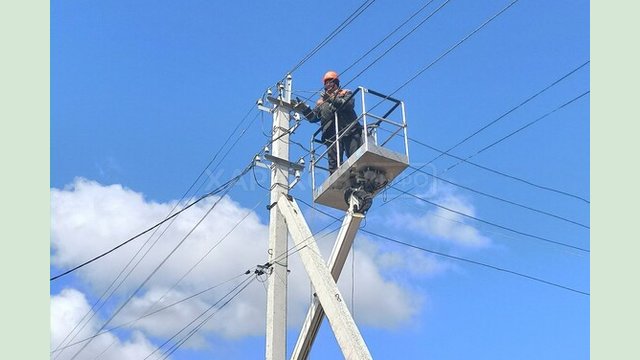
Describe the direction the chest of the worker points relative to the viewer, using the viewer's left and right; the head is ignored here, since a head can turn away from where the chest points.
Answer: facing the viewer and to the left of the viewer
